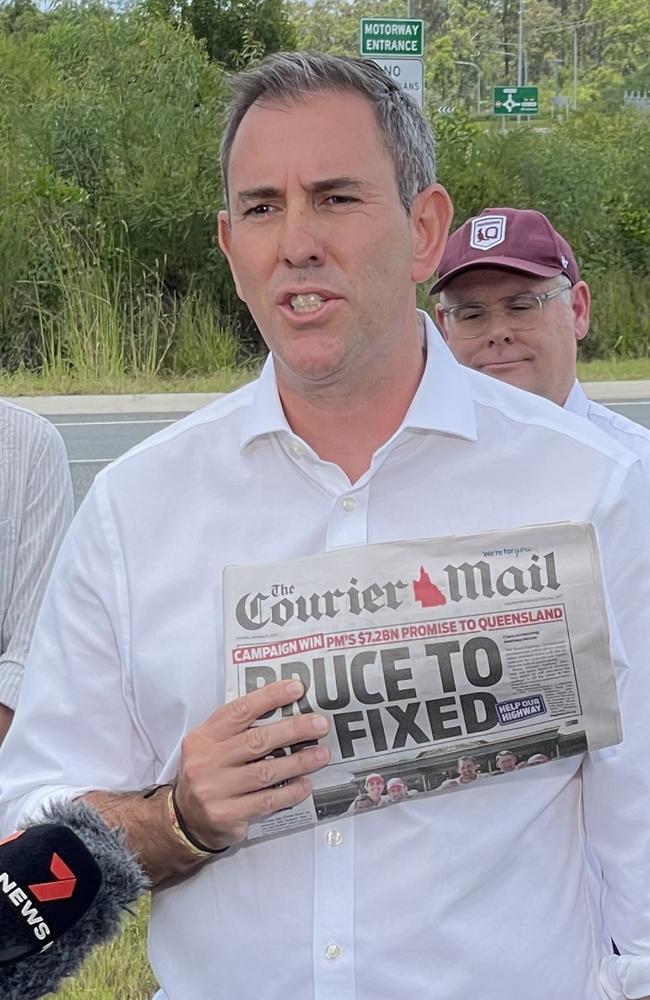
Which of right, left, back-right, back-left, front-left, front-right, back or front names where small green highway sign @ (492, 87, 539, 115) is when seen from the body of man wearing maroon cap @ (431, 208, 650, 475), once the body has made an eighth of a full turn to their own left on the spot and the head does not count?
back

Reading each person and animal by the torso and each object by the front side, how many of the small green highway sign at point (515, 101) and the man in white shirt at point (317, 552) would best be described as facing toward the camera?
2

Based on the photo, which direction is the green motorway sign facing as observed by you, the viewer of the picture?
facing the viewer

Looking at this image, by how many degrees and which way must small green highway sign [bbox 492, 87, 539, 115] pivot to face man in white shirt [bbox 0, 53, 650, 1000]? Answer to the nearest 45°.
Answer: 0° — it already faces them

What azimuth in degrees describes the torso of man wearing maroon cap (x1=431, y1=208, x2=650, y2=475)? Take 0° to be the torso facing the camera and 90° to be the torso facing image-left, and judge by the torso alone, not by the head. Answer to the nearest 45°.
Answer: approximately 45°

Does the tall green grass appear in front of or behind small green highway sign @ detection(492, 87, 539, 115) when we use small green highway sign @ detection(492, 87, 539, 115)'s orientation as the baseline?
in front

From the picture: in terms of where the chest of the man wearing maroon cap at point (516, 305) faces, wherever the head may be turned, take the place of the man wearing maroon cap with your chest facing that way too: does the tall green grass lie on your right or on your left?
on your right

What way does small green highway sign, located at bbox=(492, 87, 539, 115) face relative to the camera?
toward the camera

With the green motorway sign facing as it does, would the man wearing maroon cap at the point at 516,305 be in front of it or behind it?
in front

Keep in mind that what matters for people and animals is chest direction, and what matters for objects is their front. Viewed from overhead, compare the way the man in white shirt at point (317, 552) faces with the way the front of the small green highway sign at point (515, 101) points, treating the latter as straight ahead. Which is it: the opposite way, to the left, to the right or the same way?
the same way

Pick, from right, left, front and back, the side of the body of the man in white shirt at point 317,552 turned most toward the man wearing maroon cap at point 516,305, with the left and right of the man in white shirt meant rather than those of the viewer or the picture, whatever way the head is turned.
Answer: back

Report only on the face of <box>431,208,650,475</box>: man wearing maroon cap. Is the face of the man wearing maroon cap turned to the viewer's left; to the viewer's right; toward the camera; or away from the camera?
toward the camera

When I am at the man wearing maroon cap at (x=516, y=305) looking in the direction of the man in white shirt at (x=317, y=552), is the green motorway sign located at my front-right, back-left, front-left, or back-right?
back-right

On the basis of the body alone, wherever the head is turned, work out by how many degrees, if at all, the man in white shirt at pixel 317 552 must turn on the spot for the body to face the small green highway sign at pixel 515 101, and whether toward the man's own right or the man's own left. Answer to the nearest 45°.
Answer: approximately 180°

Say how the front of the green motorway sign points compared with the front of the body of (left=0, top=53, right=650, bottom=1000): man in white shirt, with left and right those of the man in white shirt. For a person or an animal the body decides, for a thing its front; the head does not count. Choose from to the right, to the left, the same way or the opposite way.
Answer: the same way

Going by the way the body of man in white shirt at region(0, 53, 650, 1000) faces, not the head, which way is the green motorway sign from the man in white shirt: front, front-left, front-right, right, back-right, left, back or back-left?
back
